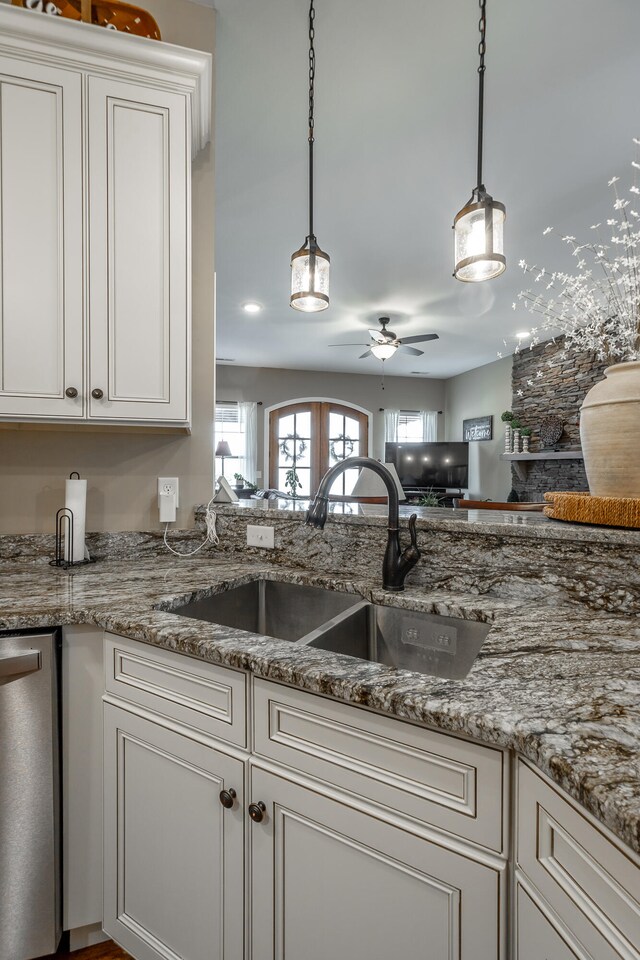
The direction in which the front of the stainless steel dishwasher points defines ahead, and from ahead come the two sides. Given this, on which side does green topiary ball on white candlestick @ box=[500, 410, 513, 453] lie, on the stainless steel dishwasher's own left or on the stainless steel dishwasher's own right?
on the stainless steel dishwasher's own left

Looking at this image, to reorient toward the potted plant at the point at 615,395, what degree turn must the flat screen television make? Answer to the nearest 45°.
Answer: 0° — it already faces it

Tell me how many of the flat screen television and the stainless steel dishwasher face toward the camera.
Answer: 2

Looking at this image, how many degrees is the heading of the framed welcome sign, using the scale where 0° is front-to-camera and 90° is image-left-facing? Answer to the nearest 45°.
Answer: approximately 45°

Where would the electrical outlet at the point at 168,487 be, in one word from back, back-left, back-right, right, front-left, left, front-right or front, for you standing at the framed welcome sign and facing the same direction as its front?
front-left

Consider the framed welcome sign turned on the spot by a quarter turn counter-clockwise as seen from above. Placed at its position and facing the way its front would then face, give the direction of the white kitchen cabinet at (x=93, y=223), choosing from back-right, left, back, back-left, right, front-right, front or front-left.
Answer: front-right

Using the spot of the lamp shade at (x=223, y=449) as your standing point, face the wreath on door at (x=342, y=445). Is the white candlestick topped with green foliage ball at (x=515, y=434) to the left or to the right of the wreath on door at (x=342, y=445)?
right

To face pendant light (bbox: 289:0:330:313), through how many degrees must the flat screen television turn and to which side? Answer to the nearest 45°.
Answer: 0° — it already faces it

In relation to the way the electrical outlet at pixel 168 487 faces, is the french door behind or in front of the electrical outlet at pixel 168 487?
behind

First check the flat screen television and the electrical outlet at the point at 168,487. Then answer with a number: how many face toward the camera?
2

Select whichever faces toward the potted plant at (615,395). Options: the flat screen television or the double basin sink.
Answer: the flat screen television

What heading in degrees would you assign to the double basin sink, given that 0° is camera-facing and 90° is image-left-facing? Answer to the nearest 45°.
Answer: approximately 45°

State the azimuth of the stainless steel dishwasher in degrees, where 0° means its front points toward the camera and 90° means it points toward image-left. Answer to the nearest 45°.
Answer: approximately 0°

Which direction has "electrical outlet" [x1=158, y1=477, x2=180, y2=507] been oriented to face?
toward the camera

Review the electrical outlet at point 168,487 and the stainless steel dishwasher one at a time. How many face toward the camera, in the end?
2

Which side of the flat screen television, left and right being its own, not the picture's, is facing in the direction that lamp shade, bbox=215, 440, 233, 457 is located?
right

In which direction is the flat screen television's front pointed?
toward the camera
